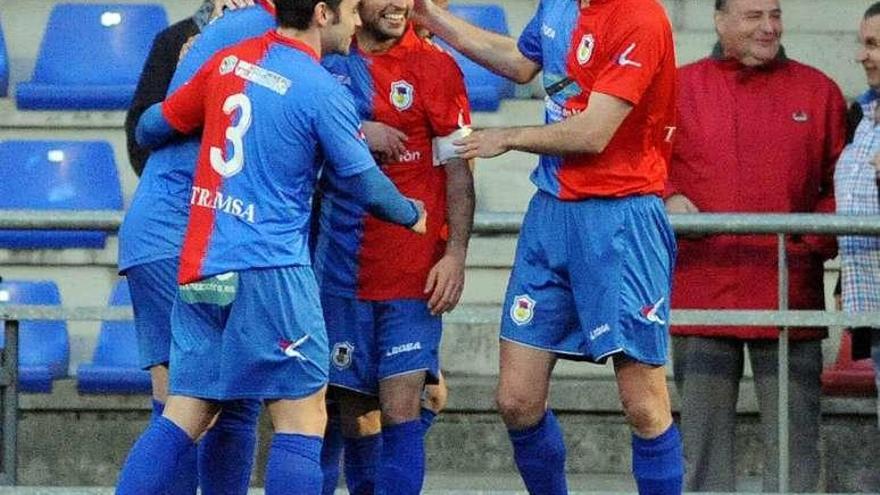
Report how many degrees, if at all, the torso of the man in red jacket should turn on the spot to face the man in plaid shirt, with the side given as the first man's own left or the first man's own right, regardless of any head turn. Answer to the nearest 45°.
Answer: approximately 90° to the first man's own left

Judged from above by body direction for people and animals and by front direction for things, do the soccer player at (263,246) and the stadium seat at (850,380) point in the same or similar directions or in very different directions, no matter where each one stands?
very different directions

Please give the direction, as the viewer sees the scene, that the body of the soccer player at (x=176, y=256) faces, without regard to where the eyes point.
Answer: to the viewer's right

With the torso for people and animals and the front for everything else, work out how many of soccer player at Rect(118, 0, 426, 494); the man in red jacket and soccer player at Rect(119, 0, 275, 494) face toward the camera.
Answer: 1

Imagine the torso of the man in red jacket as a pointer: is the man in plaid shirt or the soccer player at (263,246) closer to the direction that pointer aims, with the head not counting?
the soccer player

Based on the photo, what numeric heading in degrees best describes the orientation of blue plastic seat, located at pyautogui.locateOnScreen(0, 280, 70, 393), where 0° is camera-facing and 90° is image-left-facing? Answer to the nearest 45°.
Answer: approximately 0°
